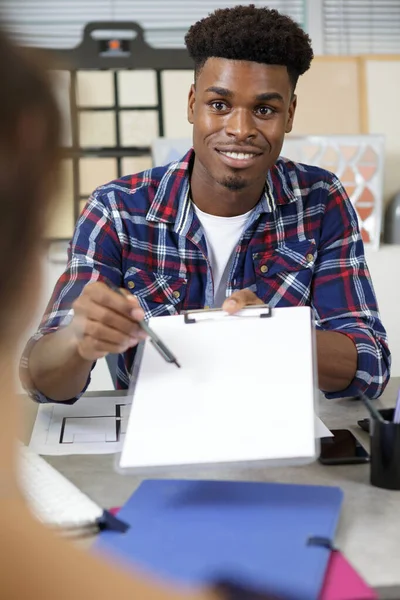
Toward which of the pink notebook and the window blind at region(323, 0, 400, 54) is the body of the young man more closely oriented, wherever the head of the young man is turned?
the pink notebook

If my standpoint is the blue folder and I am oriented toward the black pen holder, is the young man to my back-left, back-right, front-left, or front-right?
front-left

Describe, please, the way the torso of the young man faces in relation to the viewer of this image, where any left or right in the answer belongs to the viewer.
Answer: facing the viewer

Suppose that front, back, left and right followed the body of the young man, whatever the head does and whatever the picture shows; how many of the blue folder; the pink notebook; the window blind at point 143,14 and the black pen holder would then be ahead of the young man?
3

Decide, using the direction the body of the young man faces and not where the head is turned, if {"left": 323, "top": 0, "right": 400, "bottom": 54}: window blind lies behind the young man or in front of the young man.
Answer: behind

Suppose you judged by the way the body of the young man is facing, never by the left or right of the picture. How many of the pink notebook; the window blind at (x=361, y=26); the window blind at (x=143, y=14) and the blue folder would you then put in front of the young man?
2

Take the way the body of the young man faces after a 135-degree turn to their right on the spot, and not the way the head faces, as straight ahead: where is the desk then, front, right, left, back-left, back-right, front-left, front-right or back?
back-left

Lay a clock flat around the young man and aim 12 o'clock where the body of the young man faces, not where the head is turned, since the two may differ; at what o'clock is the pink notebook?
The pink notebook is roughly at 12 o'clock from the young man.

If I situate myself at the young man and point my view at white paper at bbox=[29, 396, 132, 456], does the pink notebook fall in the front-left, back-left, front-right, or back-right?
front-left

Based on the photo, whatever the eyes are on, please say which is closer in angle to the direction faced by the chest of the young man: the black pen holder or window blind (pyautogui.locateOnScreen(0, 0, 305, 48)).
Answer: the black pen holder

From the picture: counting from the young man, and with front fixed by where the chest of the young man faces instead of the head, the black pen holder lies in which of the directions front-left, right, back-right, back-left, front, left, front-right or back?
front

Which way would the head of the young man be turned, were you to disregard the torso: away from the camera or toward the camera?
toward the camera

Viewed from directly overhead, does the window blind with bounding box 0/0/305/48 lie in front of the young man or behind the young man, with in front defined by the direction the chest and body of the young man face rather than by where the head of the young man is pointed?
behind
